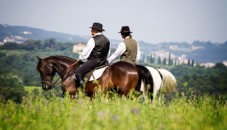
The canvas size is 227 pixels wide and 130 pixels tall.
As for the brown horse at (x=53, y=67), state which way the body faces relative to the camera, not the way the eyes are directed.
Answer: to the viewer's left

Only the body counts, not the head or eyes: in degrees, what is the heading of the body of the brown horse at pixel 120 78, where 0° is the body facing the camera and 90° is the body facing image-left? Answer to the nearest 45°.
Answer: approximately 90°

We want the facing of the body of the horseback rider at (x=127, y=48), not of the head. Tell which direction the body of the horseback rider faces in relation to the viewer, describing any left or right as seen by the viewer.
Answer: facing away from the viewer and to the left of the viewer
